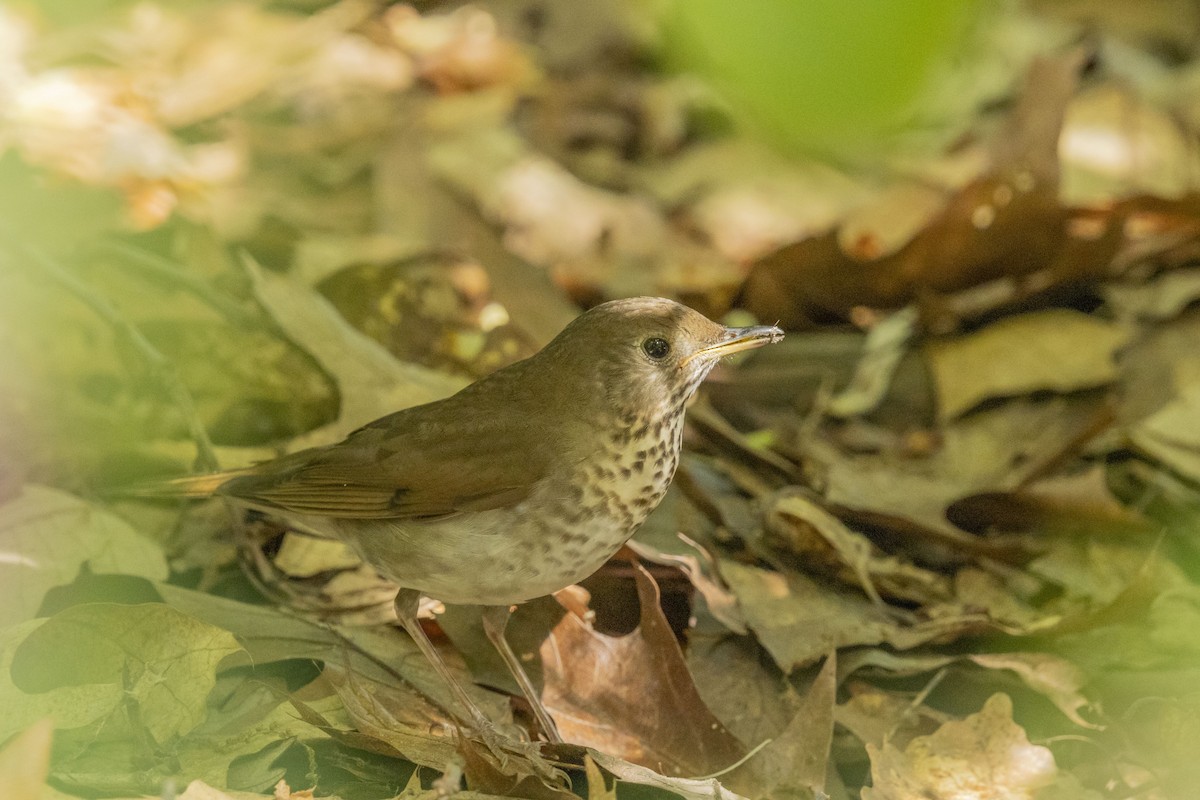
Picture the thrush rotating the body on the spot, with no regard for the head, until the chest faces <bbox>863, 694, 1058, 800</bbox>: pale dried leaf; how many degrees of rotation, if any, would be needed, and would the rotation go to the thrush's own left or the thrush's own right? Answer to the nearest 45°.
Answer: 0° — it already faces it

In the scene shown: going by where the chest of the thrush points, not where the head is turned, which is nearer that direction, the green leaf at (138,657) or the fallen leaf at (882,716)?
the fallen leaf

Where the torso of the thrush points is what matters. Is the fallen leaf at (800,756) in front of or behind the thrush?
in front

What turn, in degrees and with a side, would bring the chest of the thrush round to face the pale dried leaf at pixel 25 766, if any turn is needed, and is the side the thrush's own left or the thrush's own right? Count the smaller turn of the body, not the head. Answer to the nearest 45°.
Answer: approximately 135° to the thrush's own right

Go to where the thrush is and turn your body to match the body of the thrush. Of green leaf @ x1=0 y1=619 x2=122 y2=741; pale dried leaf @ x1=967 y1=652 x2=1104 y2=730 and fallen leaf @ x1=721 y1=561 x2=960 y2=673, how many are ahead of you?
2

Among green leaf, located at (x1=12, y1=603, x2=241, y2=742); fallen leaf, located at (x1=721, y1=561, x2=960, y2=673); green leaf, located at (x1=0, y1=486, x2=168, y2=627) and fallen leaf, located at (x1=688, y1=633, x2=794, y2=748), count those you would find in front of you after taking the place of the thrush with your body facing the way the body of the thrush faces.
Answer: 2

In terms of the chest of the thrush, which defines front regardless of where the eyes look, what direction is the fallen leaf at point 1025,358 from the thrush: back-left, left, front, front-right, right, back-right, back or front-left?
front-left

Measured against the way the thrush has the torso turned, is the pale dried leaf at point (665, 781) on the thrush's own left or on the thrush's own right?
on the thrush's own right

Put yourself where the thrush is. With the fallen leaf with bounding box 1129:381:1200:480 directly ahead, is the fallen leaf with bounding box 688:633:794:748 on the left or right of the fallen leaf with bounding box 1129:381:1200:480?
right

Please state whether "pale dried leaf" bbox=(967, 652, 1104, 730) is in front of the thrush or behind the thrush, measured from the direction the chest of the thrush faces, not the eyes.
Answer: in front

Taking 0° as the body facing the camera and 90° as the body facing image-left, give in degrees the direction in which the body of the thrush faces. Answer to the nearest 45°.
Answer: approximately 270°
